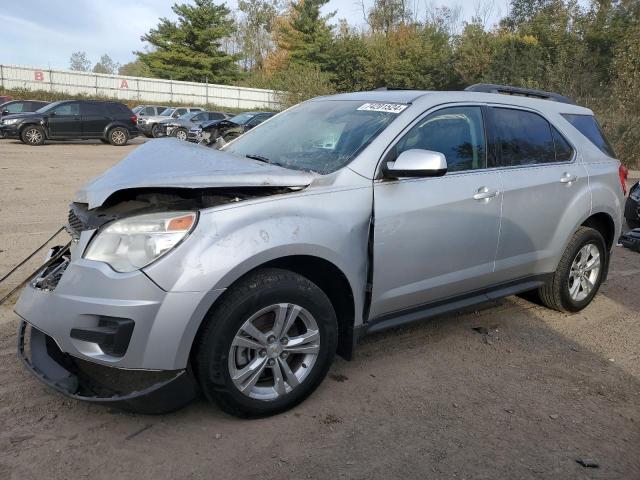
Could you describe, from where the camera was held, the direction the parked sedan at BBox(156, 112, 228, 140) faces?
facing the viewer and to the left of the viewer

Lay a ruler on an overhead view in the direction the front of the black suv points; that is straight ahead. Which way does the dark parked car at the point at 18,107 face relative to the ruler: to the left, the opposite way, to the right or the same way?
the same way

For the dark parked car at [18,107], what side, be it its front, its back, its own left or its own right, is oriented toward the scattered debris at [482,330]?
left

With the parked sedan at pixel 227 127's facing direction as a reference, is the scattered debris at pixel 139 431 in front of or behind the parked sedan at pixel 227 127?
in front

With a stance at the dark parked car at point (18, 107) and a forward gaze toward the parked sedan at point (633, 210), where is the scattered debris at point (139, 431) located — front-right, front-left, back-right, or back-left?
front-right

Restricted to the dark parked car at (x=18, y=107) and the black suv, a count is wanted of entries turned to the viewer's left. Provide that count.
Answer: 2

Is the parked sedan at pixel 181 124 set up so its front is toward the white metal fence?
no

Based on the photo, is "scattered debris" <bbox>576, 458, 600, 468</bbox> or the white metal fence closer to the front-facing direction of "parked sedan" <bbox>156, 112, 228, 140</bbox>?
the scattered debris

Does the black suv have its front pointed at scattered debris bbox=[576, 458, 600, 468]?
no

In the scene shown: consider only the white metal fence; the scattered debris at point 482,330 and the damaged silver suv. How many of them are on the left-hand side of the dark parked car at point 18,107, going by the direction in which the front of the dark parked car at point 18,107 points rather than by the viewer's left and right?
2

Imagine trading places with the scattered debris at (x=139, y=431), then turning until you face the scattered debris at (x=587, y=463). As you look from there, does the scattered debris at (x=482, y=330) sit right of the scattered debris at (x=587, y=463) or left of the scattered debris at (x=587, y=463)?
left

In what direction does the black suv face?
to the viewer's left

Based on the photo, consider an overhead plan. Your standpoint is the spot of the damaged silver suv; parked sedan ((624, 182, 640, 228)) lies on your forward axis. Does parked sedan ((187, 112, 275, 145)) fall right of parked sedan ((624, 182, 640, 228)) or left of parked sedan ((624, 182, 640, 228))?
left

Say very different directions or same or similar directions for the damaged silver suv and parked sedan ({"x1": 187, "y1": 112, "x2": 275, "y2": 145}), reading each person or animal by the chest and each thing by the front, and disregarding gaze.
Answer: same or similar directions

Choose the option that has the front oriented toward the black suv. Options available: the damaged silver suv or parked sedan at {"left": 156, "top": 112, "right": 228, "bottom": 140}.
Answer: the parked sedan

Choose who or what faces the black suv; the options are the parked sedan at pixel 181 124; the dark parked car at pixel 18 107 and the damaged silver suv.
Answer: the parked sedan at pixel 181 124

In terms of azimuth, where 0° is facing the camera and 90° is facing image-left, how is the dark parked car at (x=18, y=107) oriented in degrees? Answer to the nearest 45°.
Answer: approximately 90°
